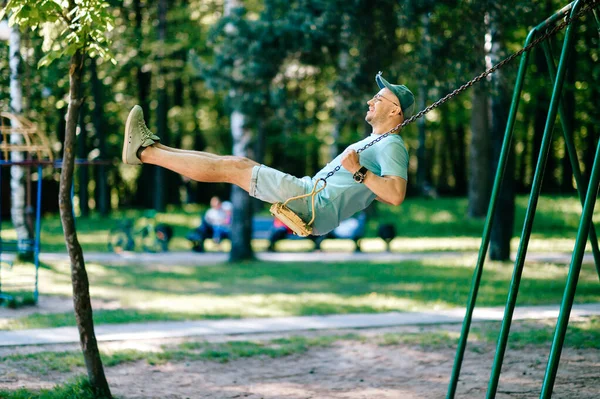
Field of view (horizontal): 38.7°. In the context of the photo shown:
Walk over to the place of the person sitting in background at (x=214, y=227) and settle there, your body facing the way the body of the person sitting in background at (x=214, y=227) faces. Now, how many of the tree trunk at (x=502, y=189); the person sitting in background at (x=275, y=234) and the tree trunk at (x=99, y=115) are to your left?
2

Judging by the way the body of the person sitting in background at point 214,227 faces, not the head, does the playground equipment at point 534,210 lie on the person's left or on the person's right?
on the person's left

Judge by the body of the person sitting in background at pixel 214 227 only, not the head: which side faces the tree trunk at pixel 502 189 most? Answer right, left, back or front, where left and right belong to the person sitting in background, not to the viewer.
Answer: left

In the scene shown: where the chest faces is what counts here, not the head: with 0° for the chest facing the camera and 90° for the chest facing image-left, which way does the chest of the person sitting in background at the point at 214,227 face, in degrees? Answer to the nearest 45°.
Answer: approximately 45°

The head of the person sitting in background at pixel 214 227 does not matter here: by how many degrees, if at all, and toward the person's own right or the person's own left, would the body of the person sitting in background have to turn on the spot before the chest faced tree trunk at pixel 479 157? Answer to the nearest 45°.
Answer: approximately 135° to the person's own left
